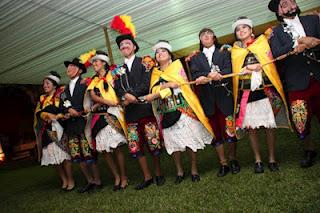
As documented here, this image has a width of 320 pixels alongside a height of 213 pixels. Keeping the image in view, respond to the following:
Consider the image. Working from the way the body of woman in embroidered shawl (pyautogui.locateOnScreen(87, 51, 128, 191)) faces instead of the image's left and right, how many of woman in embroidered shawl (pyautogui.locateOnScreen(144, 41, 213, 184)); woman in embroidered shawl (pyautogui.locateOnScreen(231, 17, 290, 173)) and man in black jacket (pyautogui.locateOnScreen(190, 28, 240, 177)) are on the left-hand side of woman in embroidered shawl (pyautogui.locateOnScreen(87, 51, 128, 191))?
3

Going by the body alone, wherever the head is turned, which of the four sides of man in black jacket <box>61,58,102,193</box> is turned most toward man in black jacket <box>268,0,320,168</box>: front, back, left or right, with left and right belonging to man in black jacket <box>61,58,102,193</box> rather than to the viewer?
left

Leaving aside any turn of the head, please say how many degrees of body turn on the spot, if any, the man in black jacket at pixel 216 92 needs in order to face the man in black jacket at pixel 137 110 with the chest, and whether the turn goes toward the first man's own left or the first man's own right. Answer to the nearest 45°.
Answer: approximately 90° to the first man's own right

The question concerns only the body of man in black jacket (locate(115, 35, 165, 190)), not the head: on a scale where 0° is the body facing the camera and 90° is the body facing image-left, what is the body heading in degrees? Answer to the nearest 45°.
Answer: approximately 45°

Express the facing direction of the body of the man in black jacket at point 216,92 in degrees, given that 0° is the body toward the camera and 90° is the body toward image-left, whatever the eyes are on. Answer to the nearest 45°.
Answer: approximately 0°

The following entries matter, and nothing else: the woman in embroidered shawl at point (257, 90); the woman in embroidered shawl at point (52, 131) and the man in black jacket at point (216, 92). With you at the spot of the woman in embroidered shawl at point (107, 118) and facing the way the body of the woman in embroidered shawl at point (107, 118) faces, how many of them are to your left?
2

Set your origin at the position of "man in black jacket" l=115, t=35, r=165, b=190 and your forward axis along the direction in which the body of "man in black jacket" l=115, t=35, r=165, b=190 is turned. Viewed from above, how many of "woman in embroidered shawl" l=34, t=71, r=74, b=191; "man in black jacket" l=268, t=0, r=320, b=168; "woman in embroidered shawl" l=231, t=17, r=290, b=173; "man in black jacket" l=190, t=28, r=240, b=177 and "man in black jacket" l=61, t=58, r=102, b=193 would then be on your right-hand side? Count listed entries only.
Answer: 2

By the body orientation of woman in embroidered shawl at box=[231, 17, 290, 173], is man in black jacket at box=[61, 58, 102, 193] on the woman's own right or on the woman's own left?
on the woman's own right

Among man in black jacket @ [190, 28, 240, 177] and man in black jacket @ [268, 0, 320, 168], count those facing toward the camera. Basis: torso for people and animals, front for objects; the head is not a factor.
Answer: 2

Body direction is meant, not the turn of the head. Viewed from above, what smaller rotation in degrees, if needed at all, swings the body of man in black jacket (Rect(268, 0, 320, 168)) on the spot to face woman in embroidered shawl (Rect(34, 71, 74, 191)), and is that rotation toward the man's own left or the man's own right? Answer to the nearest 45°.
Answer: approximately 90° to the man's own right

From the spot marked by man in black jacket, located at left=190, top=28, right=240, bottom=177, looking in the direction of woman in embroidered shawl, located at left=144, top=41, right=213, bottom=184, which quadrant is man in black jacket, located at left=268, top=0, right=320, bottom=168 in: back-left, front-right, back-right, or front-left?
back-left

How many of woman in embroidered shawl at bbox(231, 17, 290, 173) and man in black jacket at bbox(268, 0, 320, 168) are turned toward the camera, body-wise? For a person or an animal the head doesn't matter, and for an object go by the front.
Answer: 2

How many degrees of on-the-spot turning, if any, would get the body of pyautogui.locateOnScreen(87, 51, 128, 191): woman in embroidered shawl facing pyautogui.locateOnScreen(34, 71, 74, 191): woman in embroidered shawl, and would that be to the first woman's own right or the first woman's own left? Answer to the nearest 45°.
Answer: approximately 90° to the first woman's own right
